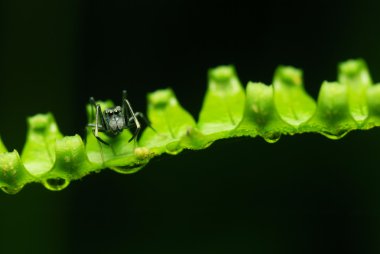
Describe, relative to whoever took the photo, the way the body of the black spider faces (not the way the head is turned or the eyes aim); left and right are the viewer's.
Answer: facing the viewer
